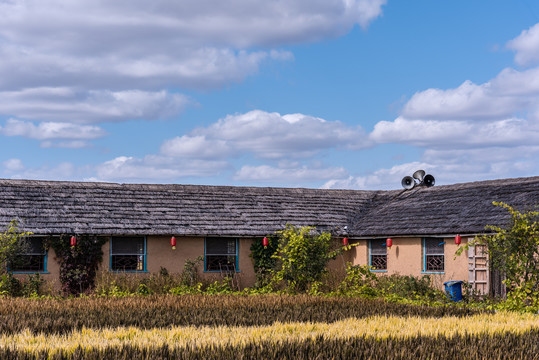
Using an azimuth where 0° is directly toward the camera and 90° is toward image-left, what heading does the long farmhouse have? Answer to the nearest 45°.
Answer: approximately 0°

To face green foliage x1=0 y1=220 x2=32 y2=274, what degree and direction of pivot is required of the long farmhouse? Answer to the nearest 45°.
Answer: approximately 45° to its right
